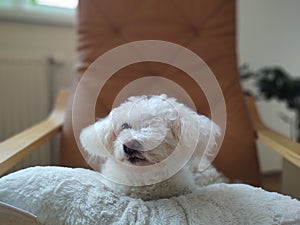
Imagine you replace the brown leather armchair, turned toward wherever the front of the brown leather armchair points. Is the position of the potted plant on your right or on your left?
on your left

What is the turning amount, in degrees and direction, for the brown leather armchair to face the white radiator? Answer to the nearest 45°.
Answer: approximately 135° to its right

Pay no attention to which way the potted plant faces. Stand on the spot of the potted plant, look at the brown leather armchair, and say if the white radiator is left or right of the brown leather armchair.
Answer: right

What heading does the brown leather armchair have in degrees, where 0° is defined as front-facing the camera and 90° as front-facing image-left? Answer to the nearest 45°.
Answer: approximately 0°
